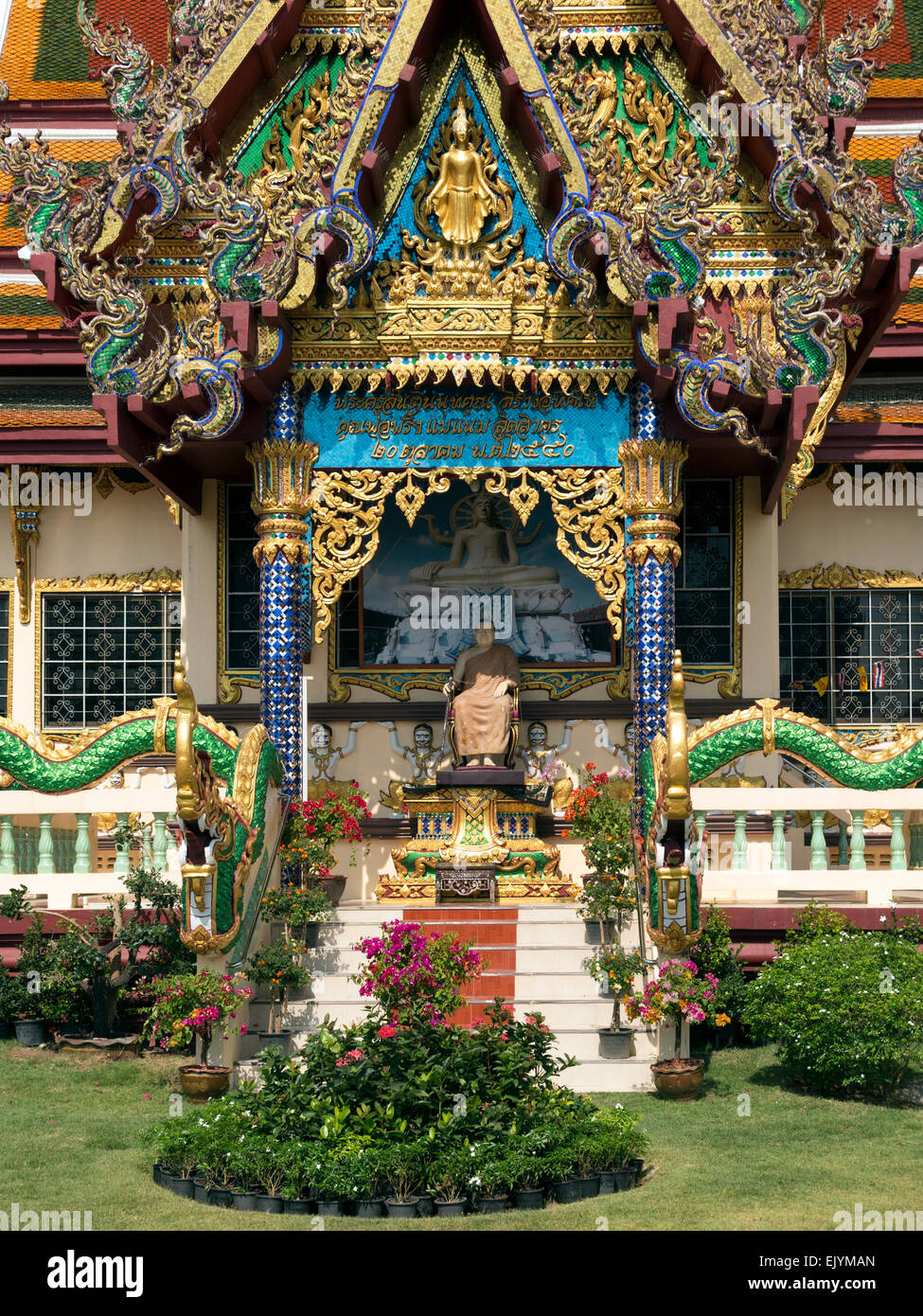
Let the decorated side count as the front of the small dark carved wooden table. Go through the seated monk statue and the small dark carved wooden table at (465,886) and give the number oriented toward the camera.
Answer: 2

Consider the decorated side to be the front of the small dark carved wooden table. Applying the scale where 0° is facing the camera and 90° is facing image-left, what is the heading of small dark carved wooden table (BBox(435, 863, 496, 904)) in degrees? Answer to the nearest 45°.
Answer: approximately 0°

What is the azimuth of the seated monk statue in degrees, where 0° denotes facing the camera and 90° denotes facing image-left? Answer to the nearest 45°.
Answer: approximately 0°

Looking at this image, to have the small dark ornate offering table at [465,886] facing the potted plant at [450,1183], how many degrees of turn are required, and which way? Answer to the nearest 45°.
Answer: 0° — it already faces it

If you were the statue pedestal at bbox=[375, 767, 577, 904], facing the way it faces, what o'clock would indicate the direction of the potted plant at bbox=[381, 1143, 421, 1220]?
The potted plant is roughly at 12 o'clock from the statue pedestal.
